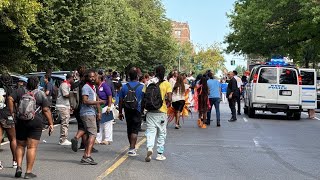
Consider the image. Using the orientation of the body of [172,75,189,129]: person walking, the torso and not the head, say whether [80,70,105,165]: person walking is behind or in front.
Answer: behind

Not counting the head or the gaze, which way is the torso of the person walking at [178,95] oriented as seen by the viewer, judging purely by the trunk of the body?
away from the camera

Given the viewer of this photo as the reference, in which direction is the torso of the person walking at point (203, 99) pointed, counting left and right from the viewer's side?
facing away from the viewer

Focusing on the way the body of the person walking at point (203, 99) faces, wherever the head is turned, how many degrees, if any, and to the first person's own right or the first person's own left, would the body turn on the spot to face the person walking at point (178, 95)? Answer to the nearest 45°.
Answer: approximately 135° to the first person's own left

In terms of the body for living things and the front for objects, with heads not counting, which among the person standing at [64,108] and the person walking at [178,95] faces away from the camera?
the person walking at [178,95]

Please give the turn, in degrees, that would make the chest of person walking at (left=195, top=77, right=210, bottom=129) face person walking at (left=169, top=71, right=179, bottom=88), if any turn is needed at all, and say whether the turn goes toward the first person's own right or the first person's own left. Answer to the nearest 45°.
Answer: approximately 45° to the first person's own left

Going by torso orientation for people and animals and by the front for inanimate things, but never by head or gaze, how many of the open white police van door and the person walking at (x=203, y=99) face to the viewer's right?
0
